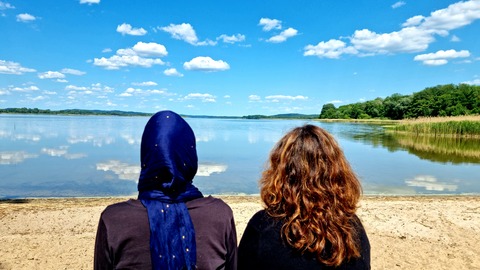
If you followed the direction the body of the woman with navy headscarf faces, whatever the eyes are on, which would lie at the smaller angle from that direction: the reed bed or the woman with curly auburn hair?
the reed bed

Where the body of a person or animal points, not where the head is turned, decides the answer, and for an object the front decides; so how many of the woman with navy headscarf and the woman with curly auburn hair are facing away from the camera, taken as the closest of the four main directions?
2

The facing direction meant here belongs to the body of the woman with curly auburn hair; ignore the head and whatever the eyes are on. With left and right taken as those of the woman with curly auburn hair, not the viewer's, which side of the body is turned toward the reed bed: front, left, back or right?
front

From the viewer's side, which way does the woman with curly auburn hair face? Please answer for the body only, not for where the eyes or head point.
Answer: away from the camera

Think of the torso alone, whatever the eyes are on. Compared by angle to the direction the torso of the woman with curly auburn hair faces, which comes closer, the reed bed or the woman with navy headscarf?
the reed bed

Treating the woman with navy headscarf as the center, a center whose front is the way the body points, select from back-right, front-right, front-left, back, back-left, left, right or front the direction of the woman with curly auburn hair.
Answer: right

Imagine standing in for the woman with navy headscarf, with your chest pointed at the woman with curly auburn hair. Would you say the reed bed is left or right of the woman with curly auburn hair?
left

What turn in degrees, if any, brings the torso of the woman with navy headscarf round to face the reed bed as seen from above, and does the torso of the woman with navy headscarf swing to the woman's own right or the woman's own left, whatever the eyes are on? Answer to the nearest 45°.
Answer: approximately 45° to the woman's own right

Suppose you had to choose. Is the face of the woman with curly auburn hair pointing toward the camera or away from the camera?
away from the camera

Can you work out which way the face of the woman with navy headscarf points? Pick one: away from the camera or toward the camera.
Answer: away from the camera

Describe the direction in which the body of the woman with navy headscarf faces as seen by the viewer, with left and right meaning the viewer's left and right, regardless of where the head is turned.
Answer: facing away from the viewer

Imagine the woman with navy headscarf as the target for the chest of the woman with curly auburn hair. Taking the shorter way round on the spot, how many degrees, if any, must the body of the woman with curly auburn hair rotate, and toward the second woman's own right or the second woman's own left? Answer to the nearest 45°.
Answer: approximately 90° to the second woman's own left
